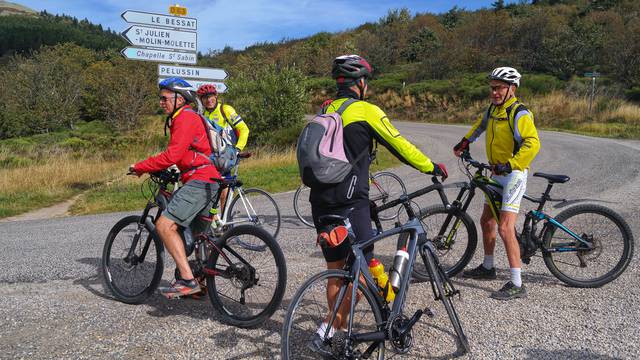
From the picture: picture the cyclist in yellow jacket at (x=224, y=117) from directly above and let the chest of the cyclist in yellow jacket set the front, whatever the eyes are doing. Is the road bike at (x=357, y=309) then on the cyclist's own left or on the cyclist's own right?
on the cyclist's own left

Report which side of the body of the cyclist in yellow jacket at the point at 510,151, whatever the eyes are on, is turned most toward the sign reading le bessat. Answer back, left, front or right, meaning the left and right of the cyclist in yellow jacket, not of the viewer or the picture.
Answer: right

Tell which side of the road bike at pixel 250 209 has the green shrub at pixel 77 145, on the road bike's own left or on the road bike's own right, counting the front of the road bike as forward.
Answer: on the road bike's own right

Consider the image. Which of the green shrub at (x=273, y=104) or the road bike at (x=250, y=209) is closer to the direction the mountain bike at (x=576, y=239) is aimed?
the road bike

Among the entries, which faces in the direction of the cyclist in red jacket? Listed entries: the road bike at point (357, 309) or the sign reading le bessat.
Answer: the sign reading le bessat

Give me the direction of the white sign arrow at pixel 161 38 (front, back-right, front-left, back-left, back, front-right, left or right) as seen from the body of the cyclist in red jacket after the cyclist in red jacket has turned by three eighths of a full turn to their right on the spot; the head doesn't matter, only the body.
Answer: front-left

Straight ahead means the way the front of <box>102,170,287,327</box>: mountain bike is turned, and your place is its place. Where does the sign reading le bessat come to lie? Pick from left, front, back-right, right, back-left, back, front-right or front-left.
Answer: front-right

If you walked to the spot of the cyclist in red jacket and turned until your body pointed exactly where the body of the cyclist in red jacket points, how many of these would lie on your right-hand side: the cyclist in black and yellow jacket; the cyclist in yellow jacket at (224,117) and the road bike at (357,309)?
1

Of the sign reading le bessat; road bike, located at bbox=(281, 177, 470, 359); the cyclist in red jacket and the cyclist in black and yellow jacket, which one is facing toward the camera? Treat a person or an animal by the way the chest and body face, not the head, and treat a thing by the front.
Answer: the sign reading le bessat
